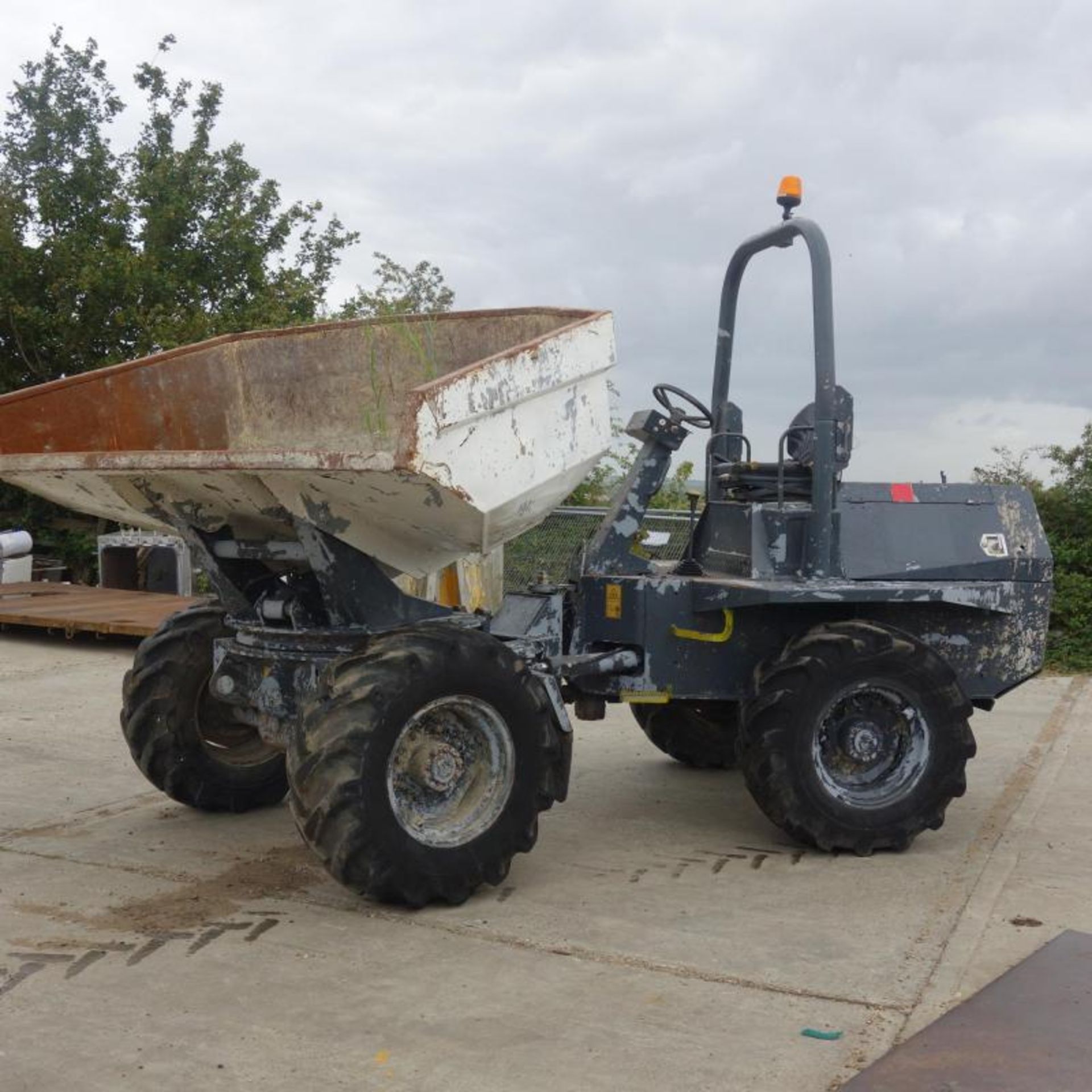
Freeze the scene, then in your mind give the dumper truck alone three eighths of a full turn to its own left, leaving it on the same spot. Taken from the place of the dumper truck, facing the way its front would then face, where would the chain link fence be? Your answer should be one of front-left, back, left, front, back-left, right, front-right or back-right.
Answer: left

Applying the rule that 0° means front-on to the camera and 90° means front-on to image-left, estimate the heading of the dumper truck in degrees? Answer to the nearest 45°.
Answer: approximately 45°

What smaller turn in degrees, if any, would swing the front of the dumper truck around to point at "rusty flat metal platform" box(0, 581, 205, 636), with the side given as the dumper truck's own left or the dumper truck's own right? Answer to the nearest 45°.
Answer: approximately 90° to the dumper truck's own right

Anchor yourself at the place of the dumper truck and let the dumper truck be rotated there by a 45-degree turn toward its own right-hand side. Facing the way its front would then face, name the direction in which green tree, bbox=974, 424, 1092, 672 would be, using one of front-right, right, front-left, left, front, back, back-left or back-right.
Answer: back-right

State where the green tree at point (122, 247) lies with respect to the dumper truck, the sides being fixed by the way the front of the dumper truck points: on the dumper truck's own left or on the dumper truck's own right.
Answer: on the dumper truck's own right
